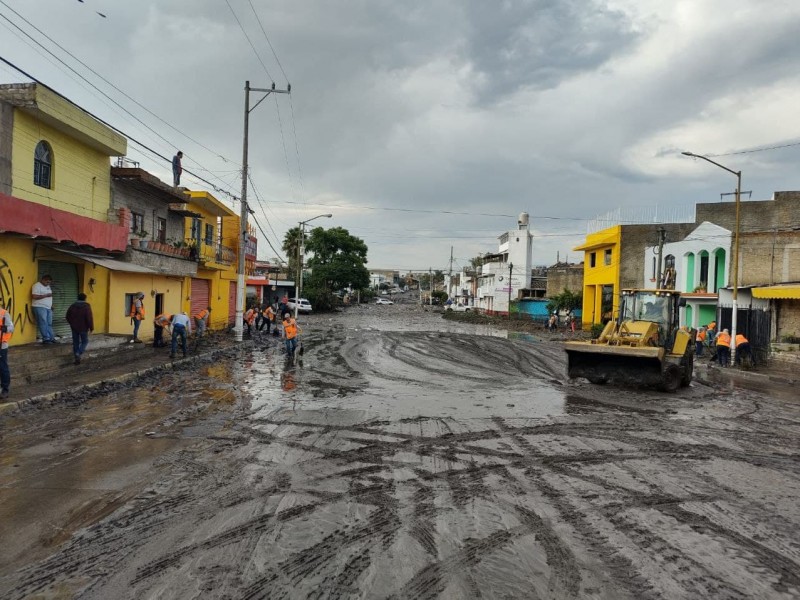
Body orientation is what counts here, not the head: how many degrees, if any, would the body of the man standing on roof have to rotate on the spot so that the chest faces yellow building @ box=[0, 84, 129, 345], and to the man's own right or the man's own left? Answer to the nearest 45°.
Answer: approximately 135° to the man's own right

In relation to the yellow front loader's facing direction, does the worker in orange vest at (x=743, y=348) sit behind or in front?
behind

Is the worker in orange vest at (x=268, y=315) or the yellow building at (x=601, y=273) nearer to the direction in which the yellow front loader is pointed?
the worker in orange vest

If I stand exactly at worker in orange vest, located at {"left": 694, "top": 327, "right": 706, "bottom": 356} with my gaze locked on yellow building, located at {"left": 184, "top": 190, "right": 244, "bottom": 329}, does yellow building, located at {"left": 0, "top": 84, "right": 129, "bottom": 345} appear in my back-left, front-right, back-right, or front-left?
front-left

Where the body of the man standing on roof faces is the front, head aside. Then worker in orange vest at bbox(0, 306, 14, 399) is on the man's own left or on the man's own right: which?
on the man's own right

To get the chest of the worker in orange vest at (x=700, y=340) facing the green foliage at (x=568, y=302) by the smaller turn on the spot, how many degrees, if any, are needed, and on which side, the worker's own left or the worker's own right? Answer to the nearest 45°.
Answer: approximately 45° to the worker's own right

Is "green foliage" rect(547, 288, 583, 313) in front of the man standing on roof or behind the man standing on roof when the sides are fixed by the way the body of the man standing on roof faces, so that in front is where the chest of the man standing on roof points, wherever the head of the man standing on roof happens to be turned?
in front

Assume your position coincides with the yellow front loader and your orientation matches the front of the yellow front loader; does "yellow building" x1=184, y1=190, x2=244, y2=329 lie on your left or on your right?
on your right

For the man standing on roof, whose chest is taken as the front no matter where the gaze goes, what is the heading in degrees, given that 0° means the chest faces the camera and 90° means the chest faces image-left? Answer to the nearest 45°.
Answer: approximately 270°

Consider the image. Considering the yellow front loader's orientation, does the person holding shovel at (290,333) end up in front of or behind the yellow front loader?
in front

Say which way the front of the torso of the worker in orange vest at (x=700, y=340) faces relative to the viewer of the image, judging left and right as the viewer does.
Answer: facing to the left of the viewer

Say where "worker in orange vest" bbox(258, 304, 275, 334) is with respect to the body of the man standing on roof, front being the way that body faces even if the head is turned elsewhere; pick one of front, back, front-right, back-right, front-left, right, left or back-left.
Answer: front-left

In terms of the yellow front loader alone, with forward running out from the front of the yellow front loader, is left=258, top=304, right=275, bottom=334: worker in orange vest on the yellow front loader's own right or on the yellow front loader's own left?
on the yellow front loader's own right

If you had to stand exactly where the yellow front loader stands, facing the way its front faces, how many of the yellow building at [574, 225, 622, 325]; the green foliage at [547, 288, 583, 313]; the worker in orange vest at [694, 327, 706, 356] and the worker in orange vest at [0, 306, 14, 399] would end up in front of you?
1

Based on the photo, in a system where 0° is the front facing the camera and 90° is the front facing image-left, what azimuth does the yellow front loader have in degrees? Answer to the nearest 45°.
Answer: approximately 45°
